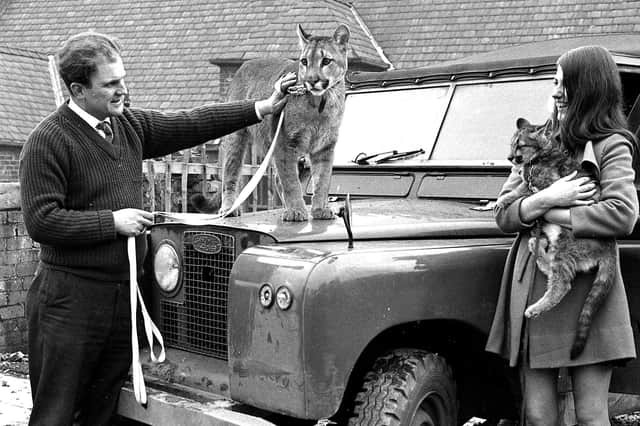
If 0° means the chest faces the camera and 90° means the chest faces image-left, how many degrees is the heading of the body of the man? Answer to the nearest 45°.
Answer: approximately 315°

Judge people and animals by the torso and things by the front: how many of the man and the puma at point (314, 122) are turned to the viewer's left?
0

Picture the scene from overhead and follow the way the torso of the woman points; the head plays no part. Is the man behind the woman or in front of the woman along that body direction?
in front

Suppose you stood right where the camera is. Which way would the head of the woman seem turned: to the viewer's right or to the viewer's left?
to the viewer's left

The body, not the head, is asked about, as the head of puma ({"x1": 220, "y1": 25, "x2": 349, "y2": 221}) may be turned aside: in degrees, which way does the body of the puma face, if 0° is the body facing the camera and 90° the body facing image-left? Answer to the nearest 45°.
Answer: approximately 315°
